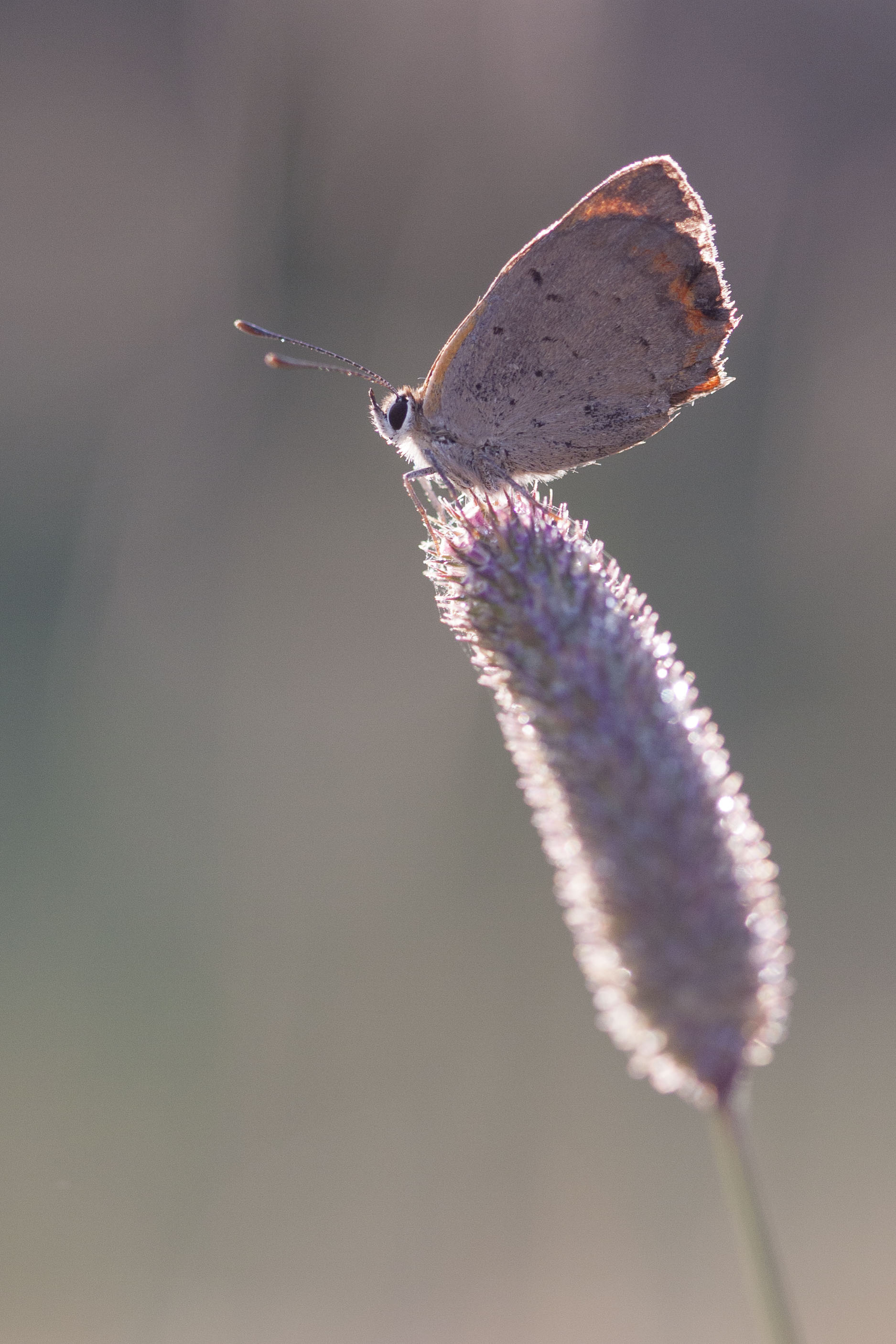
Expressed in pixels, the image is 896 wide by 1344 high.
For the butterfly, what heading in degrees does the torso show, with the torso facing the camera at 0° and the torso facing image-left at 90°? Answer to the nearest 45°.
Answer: approximately 90°
